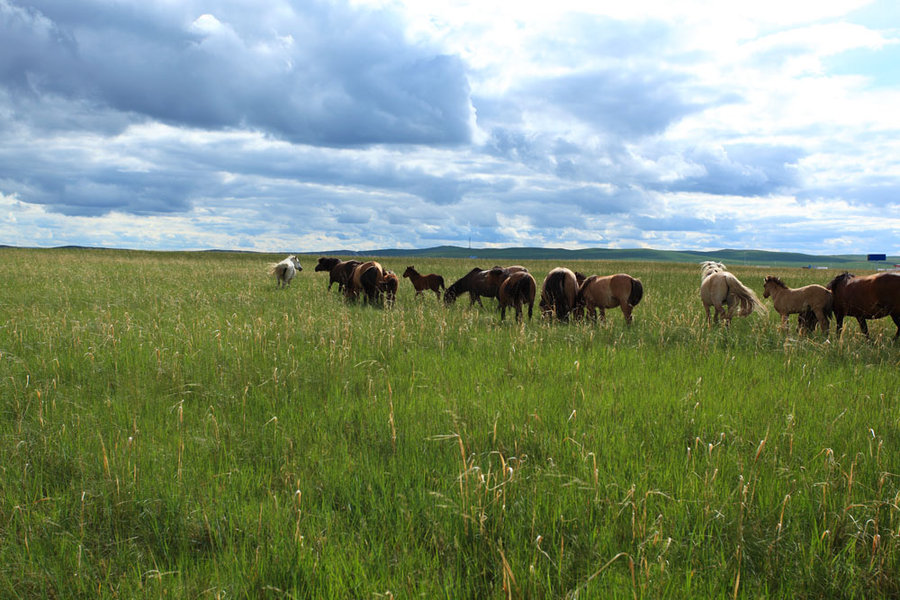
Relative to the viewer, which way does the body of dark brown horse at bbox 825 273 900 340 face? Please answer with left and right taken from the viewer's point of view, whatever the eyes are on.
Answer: facing to the left of the viewer

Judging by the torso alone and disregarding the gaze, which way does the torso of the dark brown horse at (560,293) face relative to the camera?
away from the camera

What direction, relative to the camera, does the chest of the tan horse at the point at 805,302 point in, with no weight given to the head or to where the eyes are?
to the viewer's left

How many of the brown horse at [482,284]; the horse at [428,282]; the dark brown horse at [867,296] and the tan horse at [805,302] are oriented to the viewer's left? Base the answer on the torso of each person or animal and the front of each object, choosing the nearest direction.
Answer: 4

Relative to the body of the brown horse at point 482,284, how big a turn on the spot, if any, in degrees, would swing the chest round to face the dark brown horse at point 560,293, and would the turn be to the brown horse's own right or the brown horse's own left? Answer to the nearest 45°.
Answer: approximately 135° to the brown horse's own left

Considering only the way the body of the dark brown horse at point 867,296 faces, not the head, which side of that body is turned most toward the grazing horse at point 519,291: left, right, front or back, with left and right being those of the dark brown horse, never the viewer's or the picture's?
front

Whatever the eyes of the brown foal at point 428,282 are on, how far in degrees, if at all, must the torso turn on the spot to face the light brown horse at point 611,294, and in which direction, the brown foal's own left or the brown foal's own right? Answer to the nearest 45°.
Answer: approximately 135° to the brown foal's own left

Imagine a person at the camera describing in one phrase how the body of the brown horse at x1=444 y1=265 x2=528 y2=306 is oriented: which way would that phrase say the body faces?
to the viewer's left

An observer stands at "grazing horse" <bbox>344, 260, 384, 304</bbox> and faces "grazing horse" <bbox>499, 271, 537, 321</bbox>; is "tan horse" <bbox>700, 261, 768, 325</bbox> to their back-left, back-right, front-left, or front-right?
front-left

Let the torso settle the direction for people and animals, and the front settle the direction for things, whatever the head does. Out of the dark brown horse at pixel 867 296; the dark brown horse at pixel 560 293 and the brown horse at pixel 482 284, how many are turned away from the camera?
1

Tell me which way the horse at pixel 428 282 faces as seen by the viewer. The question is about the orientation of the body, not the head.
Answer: to the viewer's left
